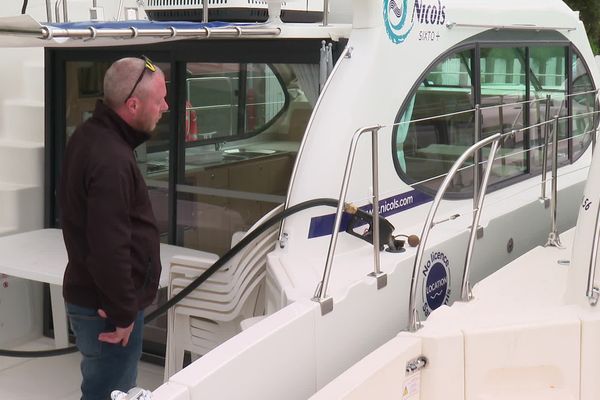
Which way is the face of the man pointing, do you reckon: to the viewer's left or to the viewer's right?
to the viewer's right

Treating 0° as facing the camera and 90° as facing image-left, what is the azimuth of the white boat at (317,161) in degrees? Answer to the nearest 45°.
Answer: approximately 225°
